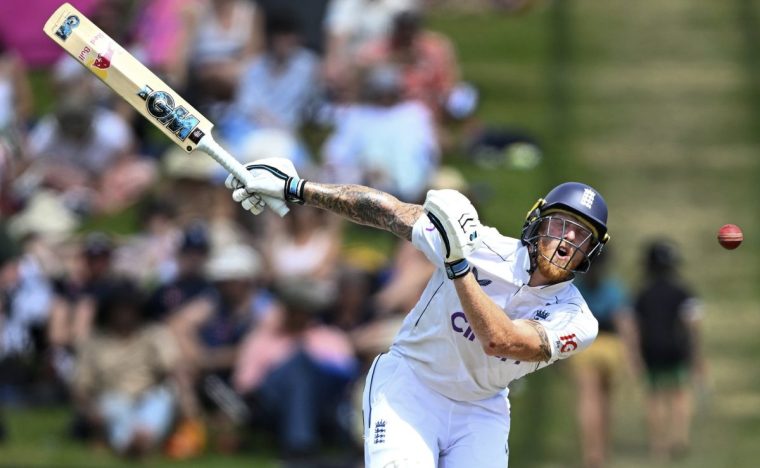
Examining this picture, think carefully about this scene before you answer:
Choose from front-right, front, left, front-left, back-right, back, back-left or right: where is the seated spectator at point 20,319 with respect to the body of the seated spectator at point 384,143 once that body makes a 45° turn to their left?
back-right

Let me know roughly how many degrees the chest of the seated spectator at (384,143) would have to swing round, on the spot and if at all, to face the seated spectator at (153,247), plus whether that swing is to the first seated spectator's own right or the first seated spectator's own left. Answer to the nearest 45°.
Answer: approximately 90° to the first seated spectator's own right
